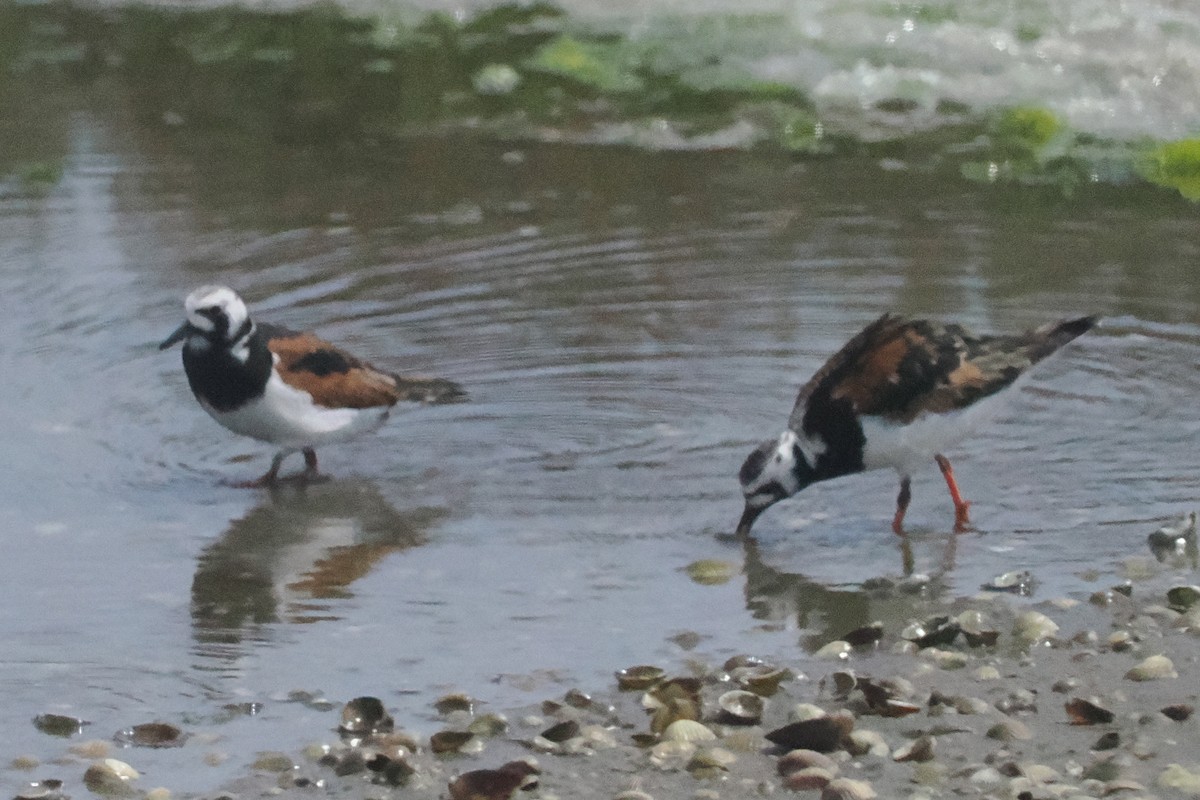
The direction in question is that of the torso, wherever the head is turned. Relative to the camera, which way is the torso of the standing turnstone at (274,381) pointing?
to the viewer's left

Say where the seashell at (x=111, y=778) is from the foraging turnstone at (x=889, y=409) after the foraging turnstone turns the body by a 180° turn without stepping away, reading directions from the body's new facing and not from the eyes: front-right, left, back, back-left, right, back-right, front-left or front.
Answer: back-right

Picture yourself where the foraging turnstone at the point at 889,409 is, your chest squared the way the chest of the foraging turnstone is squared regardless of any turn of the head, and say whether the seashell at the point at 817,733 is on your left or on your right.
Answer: on your left

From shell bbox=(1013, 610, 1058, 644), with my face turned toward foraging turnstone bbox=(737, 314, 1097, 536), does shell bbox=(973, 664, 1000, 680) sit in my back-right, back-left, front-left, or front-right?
back-left

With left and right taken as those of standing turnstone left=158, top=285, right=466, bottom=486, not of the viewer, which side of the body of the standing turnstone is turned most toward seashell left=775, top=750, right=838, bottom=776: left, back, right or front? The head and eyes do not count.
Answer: left

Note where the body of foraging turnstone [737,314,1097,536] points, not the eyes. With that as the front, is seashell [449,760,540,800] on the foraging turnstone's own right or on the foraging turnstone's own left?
on the foraging turnstone's own left

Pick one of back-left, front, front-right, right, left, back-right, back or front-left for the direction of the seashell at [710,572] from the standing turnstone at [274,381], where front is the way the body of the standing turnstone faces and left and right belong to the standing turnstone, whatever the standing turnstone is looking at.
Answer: back-left

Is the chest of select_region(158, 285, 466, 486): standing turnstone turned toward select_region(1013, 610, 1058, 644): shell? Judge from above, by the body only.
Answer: no

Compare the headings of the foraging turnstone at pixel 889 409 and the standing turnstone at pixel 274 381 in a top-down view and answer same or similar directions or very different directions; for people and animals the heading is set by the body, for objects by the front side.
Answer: same or similar directions

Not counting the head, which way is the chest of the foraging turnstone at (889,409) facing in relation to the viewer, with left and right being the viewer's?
facing to the left of the viewer

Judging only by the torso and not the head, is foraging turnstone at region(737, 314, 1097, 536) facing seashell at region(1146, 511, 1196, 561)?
no

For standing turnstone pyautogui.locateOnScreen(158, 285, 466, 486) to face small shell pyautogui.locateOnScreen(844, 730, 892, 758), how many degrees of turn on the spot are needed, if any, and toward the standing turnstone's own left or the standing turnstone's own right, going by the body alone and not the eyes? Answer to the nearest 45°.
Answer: approximately 135° to the standing turnstone's own left

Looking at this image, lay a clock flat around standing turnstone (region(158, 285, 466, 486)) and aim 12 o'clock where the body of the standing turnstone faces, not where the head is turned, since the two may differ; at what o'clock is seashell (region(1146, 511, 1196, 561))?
The seashell is roughly at 7 o'clock from the standing turnstone.

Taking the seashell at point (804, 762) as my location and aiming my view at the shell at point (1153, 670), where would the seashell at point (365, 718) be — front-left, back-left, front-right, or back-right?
back-left

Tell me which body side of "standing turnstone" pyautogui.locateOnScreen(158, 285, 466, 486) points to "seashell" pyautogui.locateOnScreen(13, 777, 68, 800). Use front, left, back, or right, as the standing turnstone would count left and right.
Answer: left

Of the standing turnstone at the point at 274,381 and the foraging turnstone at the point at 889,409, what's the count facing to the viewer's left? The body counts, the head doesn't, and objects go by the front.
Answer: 2

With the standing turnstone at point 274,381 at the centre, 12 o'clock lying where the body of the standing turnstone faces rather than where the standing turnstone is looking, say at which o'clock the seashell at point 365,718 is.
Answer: The seashell is roughly at 9 o'clock from the standing turnstone.

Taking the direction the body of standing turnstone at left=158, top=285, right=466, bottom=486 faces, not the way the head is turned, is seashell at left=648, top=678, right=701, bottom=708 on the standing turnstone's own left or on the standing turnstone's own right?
on the standing turnstone's own left

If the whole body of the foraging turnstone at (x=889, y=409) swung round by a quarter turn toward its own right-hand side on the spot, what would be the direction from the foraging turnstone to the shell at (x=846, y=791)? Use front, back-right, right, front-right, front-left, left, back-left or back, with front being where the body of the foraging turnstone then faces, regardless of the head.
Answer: back
